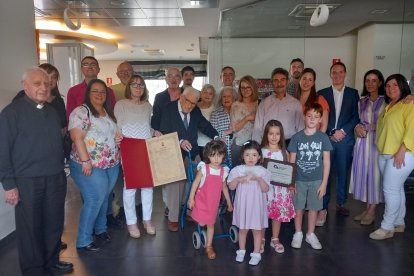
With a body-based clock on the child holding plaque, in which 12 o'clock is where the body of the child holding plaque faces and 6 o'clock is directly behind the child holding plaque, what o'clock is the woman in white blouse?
The woman in white blouse is roughly at 3 o'clock from the child holding plaque.

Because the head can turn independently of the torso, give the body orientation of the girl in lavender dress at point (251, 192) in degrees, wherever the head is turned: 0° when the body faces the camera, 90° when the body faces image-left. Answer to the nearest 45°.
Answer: approximately 0°

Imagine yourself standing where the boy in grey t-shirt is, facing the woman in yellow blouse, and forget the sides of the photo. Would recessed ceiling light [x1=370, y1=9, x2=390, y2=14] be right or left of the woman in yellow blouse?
left

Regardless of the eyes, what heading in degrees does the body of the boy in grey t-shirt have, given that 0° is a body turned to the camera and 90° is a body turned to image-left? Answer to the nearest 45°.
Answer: approximately 0°
